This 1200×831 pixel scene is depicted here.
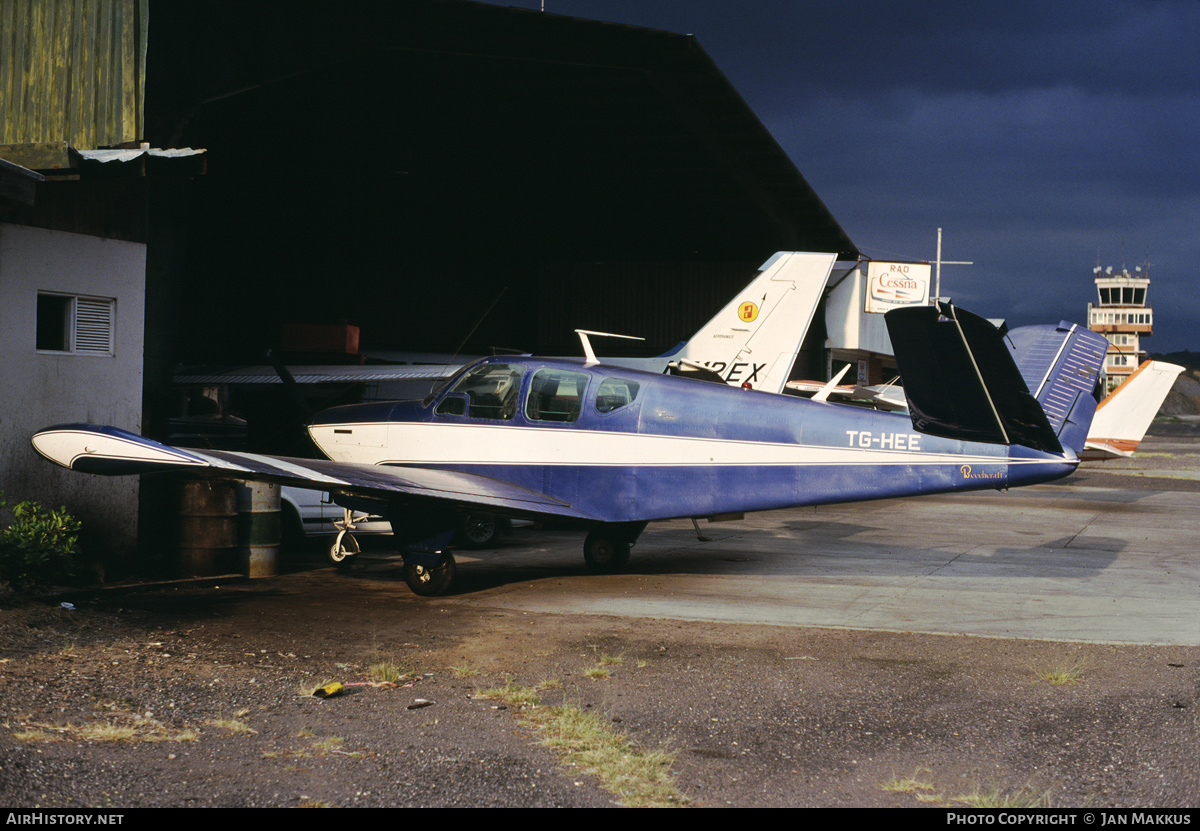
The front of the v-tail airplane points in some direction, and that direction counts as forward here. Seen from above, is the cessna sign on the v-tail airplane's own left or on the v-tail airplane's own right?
on the v-tail airplane's own right

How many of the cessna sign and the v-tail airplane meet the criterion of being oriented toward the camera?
1

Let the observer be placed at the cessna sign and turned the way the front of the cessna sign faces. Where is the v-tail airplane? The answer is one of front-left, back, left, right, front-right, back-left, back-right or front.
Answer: front

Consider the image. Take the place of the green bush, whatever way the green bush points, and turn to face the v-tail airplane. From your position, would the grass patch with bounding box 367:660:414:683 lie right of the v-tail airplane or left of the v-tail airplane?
right

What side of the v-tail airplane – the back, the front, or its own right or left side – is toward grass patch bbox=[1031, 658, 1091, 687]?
back

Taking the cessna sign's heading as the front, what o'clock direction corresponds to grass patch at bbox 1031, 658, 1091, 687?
The grass patch is roughly at 12 o'clock from the cessna sign.

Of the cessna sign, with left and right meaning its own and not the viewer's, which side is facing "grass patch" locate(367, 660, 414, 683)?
front

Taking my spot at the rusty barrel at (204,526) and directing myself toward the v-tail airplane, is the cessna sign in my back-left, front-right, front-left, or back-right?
front-left

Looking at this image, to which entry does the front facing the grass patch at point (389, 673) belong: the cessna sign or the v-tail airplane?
the cessna sign

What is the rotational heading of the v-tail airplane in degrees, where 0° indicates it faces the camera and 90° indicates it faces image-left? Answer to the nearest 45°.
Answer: approximately 135°

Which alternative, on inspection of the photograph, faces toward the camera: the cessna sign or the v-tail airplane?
the cessna sign

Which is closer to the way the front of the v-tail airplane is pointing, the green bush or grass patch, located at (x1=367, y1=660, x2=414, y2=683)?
the green bush

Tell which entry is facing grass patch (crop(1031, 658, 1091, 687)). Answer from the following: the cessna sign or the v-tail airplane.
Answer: the cessna sign

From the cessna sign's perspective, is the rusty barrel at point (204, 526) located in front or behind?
in front

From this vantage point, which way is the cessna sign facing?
toward the camera

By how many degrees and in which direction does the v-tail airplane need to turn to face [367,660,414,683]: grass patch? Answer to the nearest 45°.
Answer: approximately 90° to its left
